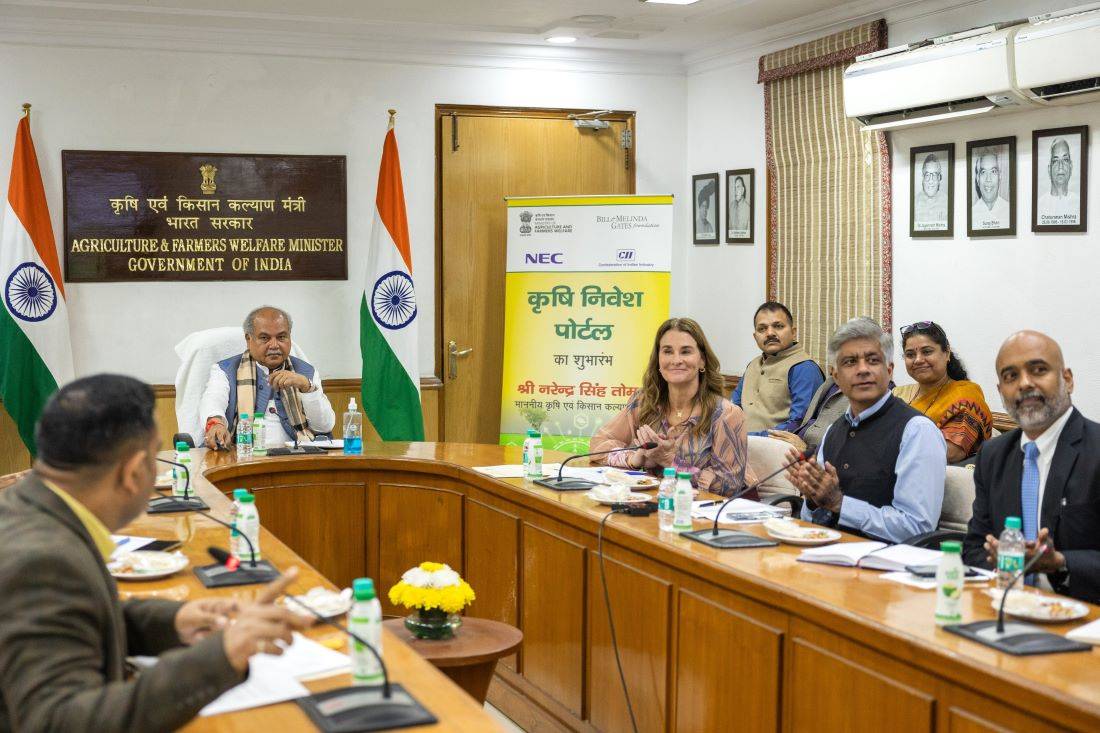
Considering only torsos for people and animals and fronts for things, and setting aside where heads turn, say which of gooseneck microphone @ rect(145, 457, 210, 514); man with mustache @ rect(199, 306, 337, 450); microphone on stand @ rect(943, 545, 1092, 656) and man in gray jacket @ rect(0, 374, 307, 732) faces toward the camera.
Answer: the man with mustache

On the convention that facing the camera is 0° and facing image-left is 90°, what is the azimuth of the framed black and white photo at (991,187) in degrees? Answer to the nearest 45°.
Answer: approximately 45°

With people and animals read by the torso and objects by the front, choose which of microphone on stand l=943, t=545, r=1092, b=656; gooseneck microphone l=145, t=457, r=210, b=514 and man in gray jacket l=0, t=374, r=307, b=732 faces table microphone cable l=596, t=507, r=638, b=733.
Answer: the man in gray jacket

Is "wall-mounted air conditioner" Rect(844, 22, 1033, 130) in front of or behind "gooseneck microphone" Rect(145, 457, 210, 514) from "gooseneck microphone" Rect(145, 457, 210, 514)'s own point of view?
behind

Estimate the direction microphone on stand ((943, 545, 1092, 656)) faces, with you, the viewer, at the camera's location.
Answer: facing away from the viewer and to the right of the viewer

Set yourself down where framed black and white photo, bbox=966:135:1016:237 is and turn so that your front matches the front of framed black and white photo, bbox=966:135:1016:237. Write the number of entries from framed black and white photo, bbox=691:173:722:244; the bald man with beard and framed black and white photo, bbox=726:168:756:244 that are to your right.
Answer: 2

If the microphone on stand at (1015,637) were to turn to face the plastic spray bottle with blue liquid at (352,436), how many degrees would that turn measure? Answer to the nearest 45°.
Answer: approximately 90° to its left

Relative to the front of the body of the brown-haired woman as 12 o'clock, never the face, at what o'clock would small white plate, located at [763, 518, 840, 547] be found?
The small white plate is roughly at 10 o'clock from the brown-haired woman.

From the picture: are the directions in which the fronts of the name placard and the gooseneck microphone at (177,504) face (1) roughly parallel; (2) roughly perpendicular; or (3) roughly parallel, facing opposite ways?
roughly perpendicular

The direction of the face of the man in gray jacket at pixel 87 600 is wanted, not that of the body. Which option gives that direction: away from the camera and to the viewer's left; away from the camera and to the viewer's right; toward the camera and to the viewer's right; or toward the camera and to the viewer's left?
away from the camera and to the viewer's right
